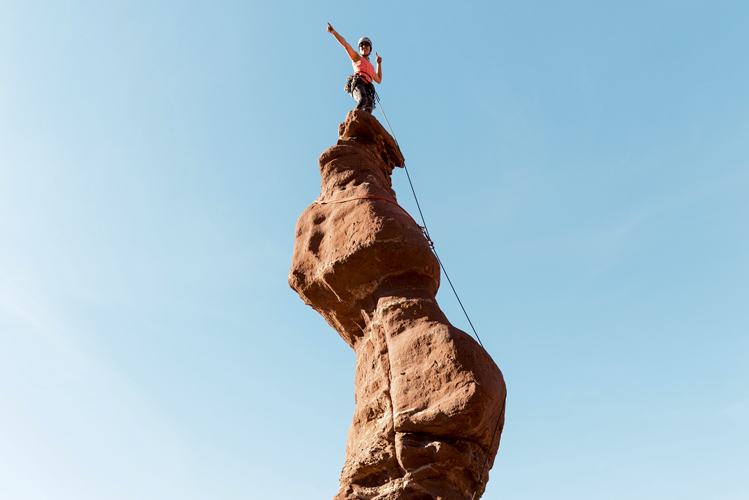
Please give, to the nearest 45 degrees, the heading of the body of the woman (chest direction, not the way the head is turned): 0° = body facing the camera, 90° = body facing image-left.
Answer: approximately 0°
